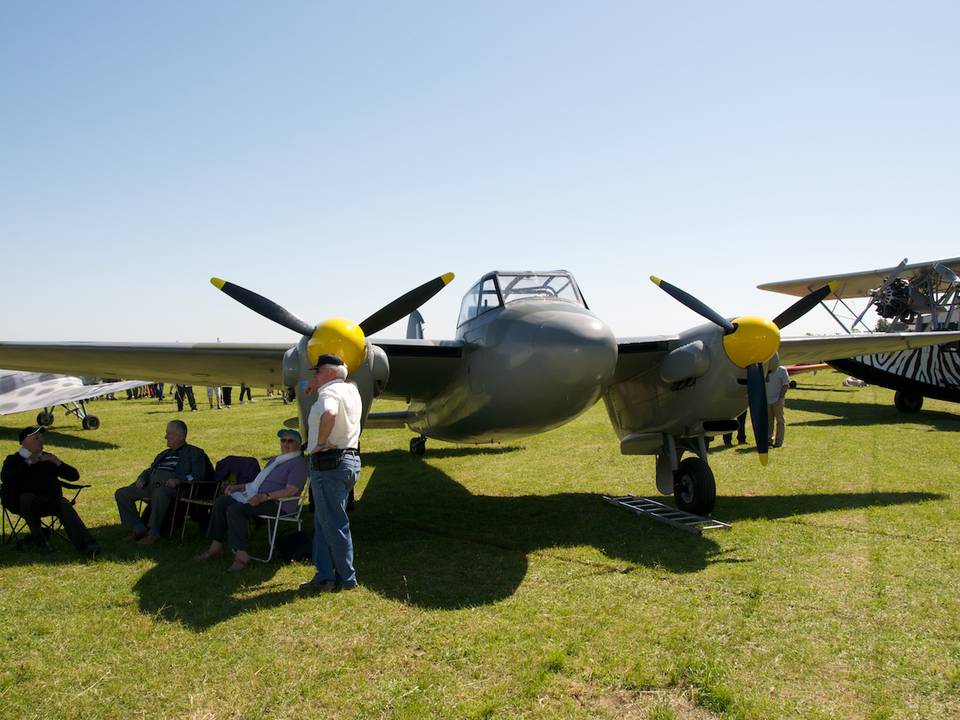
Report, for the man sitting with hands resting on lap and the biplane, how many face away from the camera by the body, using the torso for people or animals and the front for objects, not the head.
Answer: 0

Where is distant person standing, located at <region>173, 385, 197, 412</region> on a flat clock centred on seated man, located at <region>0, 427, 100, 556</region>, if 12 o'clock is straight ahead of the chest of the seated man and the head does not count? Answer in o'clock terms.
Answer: The distant person standing is roughly at 8 o'clock from the seated man.

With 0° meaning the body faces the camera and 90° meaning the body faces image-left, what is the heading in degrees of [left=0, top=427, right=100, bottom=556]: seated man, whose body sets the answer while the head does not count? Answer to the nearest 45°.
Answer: approximately 315°

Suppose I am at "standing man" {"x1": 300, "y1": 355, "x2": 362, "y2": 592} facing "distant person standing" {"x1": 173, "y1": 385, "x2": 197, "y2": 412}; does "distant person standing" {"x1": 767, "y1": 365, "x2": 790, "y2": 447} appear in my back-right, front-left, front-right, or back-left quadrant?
front-right

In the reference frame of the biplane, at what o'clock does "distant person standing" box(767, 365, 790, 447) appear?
The distant person standing is roughly at 11 o'clock from the biplane.

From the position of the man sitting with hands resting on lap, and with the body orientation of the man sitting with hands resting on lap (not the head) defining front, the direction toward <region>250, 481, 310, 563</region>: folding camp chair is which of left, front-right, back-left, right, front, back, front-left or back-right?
left

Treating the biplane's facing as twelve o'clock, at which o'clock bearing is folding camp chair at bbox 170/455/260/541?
The folding camp chair is roughly at 11 o'clock from the biplane.

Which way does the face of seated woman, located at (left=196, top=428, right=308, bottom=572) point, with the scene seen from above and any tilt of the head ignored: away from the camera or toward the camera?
toward the camera

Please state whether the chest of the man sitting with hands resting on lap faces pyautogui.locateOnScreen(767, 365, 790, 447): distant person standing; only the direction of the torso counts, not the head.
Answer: no

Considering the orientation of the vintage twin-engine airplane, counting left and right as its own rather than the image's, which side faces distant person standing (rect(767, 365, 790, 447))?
left

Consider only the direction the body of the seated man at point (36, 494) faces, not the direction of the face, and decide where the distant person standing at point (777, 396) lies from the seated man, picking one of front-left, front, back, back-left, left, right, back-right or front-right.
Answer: front-left

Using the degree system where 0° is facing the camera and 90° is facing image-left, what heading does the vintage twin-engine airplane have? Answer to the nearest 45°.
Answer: approximately 315°

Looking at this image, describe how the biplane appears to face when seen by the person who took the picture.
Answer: facing the viewer and to the left of the viewer

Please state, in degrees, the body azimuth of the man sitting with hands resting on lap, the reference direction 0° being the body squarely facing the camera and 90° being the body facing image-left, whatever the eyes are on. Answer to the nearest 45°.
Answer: approximately 45°
